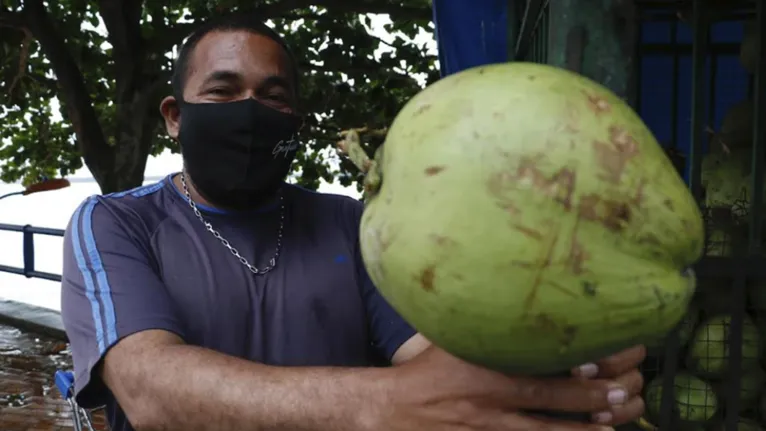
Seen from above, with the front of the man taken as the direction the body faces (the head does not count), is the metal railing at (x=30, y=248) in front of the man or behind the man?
behind

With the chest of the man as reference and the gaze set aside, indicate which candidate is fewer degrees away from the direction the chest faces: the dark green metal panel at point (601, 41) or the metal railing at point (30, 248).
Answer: the dark green metal panel

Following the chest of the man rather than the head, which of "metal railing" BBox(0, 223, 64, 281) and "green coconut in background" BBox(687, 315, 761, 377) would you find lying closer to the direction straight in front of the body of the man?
the green coconut in background

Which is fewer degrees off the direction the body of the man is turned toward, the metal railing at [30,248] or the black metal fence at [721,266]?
the black metal fence

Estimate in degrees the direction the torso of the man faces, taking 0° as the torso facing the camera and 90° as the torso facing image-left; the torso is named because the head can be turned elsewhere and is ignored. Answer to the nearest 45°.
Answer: approximately 315°
